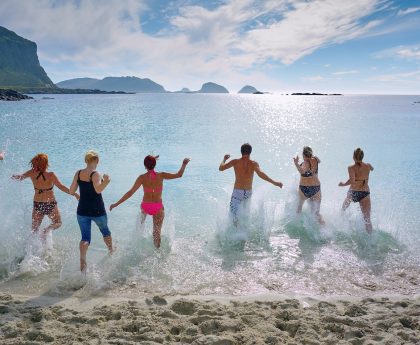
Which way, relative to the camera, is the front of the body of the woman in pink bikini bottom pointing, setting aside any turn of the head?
away from the camera

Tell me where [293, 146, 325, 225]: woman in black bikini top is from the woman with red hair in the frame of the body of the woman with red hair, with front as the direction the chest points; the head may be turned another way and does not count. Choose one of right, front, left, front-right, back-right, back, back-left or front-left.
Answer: right

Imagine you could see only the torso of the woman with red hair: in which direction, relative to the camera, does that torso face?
away from the camera

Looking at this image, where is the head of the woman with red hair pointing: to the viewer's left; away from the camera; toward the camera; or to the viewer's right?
away from the camera

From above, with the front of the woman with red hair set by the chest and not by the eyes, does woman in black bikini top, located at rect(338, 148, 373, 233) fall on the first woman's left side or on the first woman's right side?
on the first woman's right side

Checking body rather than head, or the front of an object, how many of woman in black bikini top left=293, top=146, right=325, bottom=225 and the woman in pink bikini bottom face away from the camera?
2

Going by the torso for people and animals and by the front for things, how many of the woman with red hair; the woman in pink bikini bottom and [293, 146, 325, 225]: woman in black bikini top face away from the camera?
3

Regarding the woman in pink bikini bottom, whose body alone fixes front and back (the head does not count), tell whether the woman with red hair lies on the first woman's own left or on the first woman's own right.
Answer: on the first woman's own left

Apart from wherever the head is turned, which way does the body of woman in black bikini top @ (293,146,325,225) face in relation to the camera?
away from the camera
